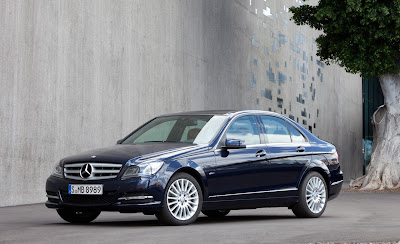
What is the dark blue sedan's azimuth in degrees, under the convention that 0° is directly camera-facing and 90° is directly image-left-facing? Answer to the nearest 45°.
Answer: approximately 45°
